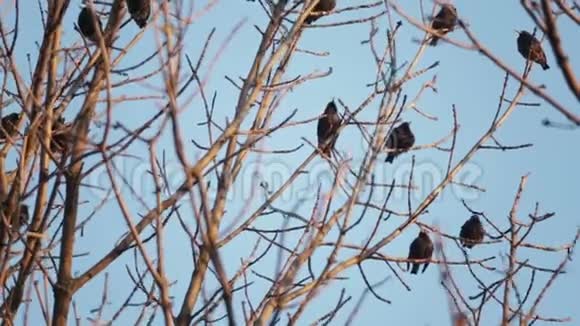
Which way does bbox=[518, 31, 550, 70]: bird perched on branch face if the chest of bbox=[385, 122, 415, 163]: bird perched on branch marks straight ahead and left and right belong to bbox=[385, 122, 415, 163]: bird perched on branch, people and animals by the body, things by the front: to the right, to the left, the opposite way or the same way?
the opposite way

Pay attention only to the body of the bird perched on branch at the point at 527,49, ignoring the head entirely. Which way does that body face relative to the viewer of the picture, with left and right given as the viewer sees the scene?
facing to the left of the viewer

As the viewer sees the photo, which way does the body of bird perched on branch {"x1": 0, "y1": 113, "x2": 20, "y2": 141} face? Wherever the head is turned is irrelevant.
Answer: to the viewer's right

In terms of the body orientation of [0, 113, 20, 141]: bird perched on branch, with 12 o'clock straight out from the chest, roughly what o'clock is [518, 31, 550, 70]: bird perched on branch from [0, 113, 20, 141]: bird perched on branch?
[518, 31, 550, 70]: bird perched on branch is roughly at 12 o'clock from [0, 113, 20, 141]: bird perched on branch.

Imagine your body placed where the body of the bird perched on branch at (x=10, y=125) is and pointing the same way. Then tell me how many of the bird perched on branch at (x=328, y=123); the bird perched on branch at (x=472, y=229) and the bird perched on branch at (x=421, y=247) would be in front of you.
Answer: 3

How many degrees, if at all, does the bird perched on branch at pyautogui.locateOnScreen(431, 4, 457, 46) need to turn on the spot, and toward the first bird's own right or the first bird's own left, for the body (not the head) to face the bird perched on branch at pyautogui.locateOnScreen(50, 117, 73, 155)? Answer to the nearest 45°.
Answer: approximately 135° to the first bird's own right

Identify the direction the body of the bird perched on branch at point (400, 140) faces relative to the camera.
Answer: to the viewer's right
